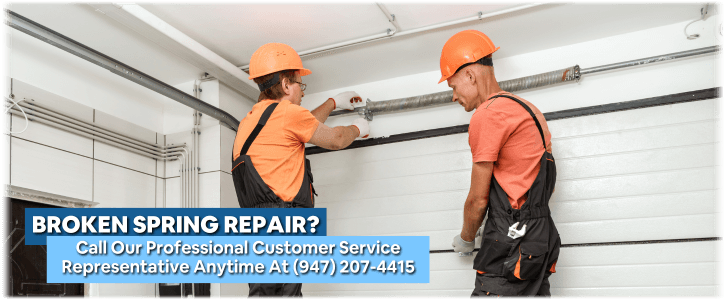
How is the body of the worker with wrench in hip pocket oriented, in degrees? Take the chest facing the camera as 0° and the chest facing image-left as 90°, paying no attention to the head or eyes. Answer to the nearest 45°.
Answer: approximately 90°

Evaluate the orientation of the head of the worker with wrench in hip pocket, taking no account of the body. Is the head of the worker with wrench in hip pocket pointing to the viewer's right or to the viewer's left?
to the viewer's left

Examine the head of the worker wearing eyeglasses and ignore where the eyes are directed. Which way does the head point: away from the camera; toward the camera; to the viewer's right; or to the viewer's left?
to the viewer's right

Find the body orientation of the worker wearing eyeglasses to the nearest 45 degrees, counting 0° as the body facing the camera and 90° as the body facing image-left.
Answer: approximately 225°

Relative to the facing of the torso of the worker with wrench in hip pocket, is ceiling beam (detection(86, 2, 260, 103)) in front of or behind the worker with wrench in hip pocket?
in front

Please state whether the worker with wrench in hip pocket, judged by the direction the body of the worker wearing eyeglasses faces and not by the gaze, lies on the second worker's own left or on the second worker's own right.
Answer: on the second worker's own right
